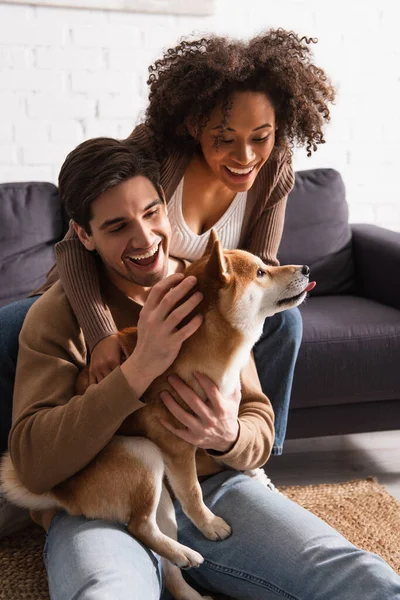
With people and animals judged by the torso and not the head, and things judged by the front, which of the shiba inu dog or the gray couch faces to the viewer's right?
the shiba inu dog

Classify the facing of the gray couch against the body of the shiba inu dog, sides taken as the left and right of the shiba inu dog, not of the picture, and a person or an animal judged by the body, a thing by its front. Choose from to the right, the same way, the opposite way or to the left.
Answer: to the right

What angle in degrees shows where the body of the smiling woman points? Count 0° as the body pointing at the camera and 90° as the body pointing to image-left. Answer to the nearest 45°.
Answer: approximately 0°

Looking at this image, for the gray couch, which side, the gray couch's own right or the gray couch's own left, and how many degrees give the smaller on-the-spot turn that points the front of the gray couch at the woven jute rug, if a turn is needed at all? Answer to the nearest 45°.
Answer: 0° — it already faces it

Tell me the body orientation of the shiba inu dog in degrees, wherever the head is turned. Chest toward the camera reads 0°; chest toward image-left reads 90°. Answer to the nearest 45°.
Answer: approximately 270°

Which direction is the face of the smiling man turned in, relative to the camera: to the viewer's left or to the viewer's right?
to the viewer's right
